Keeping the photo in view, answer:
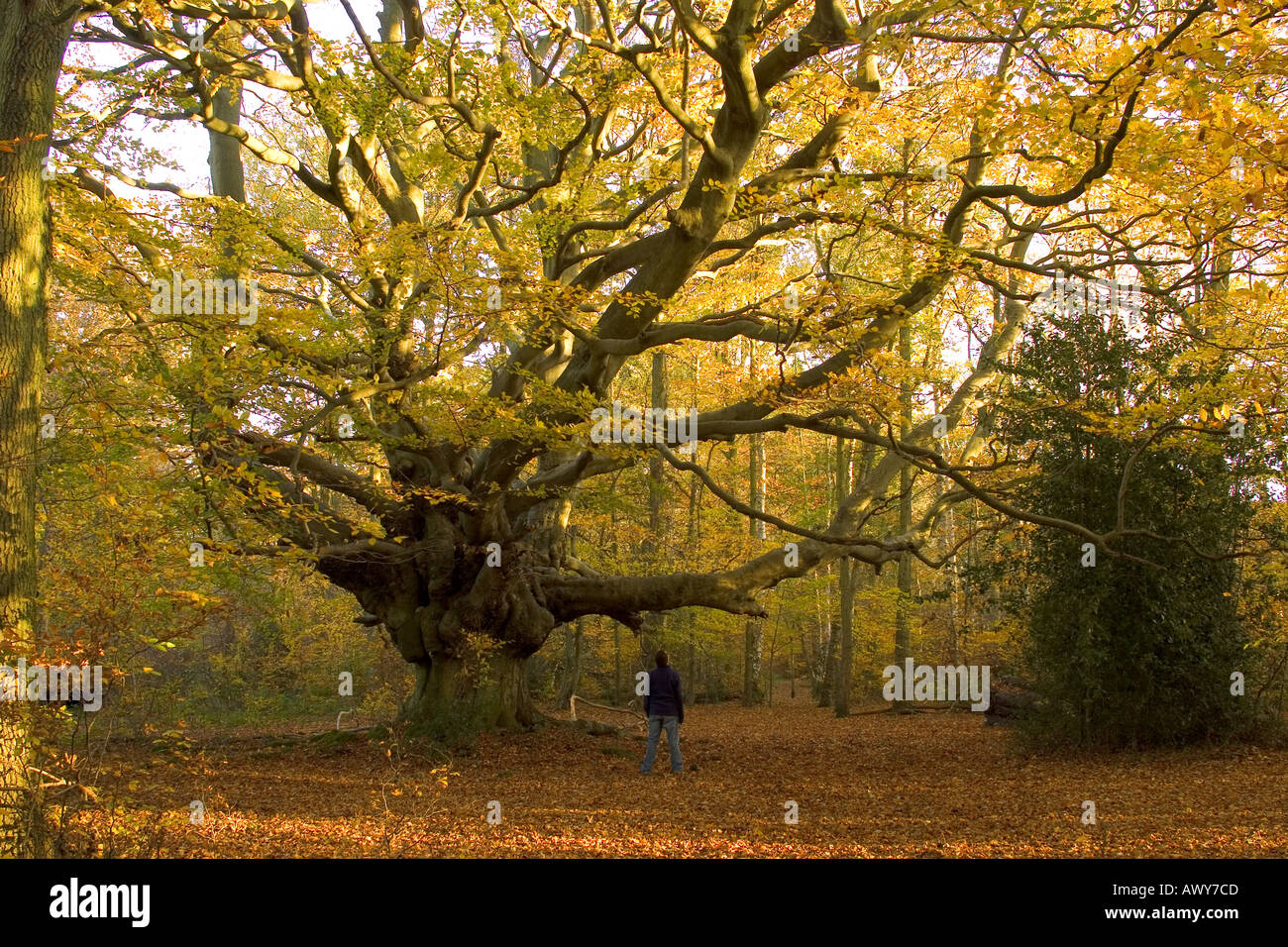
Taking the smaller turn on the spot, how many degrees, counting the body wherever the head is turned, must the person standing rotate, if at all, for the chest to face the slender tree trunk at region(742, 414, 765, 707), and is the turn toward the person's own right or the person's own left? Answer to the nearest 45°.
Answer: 0° — they already face it

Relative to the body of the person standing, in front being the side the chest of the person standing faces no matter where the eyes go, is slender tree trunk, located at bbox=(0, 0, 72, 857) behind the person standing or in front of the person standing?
behind

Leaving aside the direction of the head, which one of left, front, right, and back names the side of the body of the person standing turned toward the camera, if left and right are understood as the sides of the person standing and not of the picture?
back
